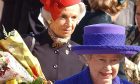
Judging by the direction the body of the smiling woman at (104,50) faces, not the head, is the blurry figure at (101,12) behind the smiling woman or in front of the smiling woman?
behind

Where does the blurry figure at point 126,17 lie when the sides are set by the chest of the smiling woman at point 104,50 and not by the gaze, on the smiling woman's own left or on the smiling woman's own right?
on the smiling woman's own left

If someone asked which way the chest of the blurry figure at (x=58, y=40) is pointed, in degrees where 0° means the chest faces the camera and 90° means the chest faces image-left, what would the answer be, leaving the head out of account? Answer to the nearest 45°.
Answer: approximately 0°

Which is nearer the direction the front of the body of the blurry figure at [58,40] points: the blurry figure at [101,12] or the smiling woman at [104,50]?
the smiling woman
